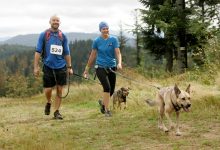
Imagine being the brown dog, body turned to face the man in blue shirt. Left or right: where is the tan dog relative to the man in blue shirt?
left

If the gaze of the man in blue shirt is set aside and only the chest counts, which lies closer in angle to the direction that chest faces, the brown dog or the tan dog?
the tan dog

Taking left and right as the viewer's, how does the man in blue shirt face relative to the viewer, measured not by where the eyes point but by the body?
facing the viewer

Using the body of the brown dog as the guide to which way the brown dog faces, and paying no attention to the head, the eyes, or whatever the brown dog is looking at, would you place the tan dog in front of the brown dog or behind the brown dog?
in front

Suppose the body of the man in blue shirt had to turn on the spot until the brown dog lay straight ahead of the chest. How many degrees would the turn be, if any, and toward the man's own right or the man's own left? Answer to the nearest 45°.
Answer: approximately 135° to the man's own left

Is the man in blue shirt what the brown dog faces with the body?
no

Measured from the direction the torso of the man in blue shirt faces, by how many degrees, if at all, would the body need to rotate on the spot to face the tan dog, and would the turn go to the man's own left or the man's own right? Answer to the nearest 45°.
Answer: approximately 45° to the man's own left

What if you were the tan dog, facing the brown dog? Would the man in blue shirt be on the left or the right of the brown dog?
left

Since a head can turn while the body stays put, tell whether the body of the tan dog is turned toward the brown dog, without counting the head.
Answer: no

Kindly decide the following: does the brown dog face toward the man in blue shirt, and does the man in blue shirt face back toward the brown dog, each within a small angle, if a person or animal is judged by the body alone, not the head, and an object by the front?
no

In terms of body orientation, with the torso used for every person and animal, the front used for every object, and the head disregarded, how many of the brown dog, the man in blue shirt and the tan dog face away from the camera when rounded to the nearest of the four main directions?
0

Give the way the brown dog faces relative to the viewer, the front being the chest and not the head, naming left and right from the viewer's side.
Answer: facing the viewer and to the right of the viewer
